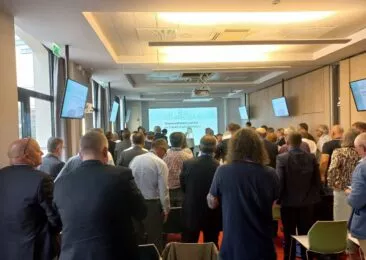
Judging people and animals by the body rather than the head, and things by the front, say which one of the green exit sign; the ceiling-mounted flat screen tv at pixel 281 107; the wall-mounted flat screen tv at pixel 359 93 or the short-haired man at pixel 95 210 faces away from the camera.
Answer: the short-haired man

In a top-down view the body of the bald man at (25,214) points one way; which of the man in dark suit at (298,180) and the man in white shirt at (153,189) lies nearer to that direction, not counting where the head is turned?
the man in white shirt

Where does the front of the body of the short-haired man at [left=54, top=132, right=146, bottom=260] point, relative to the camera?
away from the camera

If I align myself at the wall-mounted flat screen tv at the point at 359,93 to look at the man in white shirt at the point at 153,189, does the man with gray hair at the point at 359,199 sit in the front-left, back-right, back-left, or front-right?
front-left

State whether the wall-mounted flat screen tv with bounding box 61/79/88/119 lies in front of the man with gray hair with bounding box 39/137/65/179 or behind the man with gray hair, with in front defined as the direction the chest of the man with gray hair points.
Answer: in front

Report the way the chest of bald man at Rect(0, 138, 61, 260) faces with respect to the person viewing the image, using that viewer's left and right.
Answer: facing away from the viewer and to the right of the viewer

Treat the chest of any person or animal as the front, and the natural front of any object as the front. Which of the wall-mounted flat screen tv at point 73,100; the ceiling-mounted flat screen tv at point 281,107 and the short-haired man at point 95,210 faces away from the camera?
the short-haired man

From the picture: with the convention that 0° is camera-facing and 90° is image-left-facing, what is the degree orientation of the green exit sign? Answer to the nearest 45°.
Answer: approximately 315°

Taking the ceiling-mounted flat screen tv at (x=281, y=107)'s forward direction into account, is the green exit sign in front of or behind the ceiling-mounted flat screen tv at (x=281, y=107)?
in front

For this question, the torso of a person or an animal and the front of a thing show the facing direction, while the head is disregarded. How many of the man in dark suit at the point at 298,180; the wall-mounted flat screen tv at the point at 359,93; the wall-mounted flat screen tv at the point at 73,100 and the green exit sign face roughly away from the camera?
1

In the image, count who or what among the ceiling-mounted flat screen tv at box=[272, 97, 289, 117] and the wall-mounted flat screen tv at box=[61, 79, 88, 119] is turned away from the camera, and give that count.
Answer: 0

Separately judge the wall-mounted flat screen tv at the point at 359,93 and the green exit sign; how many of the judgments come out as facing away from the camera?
0

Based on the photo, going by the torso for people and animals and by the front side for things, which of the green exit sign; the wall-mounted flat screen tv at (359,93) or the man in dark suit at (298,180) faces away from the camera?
the man in dark suit

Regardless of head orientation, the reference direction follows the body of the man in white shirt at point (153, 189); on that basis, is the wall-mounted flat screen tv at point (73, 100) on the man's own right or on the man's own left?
on the man's own left

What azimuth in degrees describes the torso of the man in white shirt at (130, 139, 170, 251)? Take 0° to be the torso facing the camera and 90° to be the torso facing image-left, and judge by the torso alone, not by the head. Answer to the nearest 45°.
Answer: approximately 225°

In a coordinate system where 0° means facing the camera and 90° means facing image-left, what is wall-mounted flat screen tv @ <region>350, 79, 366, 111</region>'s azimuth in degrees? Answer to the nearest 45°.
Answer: approximately 45°

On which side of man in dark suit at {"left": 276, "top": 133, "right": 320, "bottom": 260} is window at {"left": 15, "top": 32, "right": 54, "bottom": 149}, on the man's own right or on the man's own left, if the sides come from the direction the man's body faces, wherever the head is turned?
on the man's own left

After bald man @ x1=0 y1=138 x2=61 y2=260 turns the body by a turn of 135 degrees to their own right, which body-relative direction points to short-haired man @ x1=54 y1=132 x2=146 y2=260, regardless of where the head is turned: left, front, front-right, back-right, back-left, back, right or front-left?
front-left

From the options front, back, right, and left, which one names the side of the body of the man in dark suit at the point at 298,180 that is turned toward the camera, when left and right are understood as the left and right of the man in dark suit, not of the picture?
back
